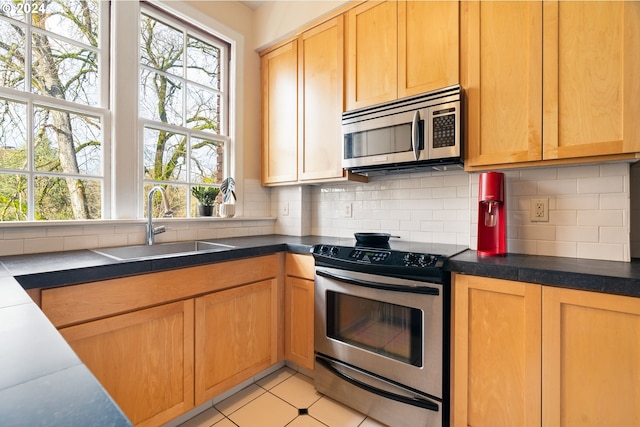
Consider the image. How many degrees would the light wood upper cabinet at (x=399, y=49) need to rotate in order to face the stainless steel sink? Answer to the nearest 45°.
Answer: approximately 45° to its right

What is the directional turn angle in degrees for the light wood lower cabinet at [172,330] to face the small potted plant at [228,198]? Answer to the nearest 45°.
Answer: approximately 90° to its left

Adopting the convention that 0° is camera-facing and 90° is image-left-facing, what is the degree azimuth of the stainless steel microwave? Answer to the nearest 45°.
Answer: approximately 45°

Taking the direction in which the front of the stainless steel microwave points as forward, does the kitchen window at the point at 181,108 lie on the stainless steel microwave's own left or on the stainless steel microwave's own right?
on the stainless steel microwave's own right

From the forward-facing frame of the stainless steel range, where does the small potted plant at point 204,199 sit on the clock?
The small potted plant is roughly at 2 o'clock from the stainless steel range.

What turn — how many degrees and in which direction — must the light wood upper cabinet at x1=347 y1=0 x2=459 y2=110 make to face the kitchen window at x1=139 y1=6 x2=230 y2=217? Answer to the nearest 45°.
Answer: approximately 45° to its right

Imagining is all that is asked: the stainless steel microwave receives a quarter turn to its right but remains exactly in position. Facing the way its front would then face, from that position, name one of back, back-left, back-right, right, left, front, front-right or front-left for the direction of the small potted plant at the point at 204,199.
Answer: front-left

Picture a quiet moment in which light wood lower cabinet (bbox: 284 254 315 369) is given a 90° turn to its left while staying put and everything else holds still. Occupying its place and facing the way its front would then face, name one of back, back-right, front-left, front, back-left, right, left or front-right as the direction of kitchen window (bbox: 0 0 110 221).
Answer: back-right

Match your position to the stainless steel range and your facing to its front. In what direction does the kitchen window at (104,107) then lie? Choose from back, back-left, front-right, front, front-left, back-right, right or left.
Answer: front-right

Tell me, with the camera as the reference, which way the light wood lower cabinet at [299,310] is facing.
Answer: facing the viewer and to the left of the viewer
